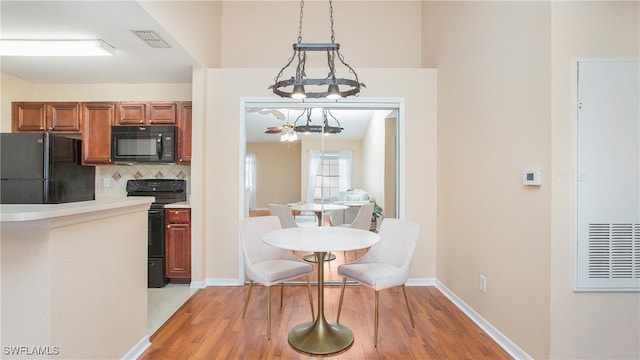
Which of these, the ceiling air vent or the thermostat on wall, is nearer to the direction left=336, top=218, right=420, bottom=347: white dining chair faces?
the ceiling air vent

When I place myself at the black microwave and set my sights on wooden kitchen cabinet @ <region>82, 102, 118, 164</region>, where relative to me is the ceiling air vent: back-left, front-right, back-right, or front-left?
back-left

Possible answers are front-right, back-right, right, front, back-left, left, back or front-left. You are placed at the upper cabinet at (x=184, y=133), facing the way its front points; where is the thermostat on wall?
front-left

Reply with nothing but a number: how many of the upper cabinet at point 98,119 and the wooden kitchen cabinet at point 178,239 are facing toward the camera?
2

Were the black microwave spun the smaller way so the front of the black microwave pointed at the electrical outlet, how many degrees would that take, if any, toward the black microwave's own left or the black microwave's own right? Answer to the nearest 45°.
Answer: approximately 45° to the black microwave's own left

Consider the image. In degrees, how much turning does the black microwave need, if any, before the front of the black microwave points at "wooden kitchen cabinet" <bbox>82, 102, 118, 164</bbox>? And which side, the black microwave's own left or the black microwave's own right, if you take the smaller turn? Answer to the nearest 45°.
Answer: approximately 135° to the black microwave's own right

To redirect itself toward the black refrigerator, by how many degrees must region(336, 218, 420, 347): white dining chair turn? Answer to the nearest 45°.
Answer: approximately 45° to its right

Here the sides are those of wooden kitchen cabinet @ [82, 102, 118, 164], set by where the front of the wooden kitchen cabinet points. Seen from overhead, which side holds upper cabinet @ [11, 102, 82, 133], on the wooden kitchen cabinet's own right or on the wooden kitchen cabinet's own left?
on the wooden kitchen cabinet's own right
